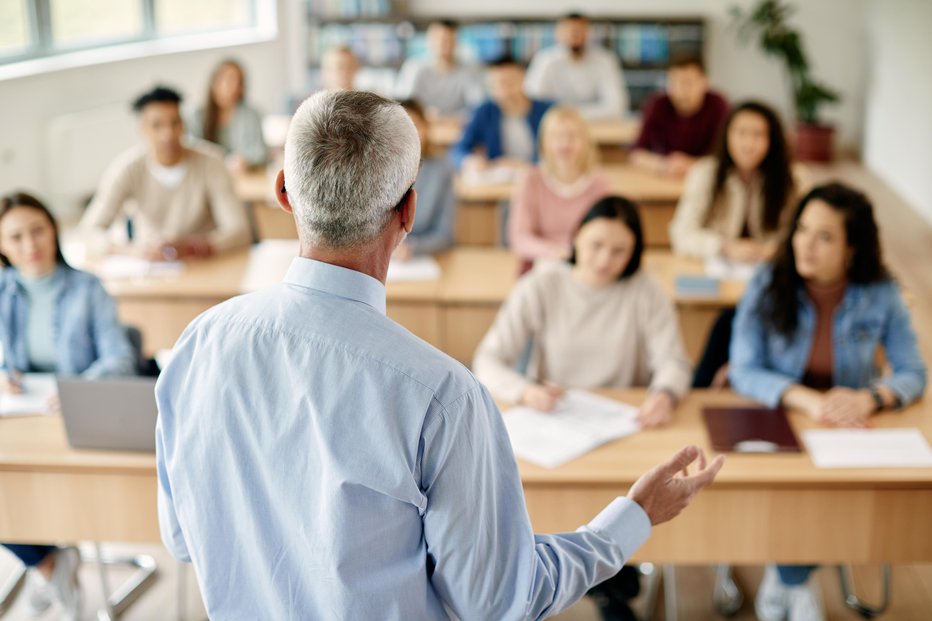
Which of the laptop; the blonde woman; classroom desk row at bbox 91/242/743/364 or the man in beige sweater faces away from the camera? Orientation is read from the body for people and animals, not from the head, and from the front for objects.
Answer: the laptop

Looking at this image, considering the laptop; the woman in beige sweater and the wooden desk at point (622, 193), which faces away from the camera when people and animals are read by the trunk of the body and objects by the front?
the laptop

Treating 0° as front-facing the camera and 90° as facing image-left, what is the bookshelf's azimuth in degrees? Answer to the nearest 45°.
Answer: approximately 0°

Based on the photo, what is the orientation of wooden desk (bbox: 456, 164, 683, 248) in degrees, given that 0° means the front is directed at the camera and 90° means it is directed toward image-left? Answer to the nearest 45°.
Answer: approximately 0°

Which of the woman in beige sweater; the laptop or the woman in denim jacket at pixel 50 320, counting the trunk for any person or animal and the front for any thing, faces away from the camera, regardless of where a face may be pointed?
the laptop

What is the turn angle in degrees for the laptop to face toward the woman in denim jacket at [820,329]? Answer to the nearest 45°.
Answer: approximately 90° to its right

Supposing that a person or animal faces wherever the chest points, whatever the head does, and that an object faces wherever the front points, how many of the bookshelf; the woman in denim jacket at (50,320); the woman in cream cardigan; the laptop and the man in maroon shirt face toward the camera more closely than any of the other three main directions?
4

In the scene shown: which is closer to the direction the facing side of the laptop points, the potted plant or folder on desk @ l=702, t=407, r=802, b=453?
the potted plant

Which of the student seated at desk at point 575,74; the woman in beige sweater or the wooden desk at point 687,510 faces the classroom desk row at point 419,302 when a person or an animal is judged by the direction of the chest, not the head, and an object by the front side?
the student seated at desk
